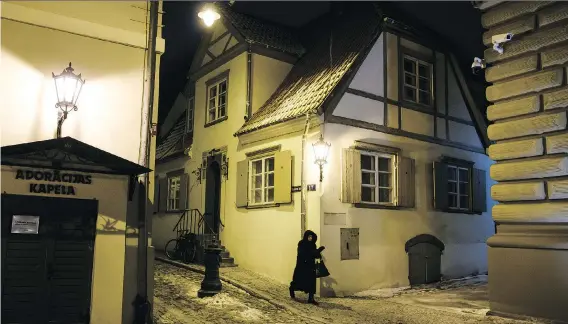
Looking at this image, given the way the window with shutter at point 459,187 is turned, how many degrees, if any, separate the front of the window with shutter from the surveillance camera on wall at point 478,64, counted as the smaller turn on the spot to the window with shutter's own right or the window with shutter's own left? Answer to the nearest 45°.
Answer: approximately 45° to the window with shutter's own right

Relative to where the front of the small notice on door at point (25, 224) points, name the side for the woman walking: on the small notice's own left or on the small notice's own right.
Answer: on the small notice's own left

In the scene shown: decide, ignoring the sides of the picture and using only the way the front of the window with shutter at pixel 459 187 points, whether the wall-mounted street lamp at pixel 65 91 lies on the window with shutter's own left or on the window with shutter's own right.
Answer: on the window with shutter's own right

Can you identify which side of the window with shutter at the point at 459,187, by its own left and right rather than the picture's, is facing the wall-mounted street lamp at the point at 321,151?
right

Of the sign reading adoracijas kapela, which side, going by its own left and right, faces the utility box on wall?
left

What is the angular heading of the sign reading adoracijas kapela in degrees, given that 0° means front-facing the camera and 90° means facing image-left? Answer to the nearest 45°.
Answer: approximately 0°

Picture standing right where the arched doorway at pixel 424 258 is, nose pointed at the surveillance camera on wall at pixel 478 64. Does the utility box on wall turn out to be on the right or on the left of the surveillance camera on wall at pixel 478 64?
right

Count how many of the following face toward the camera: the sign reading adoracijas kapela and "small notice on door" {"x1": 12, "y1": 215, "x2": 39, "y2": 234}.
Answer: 2

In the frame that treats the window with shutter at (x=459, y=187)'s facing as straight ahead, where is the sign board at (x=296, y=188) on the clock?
The sign board is roughly at 3 o'clock from the window with shutter.

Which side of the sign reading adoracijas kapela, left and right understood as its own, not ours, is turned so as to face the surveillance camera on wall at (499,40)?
left
